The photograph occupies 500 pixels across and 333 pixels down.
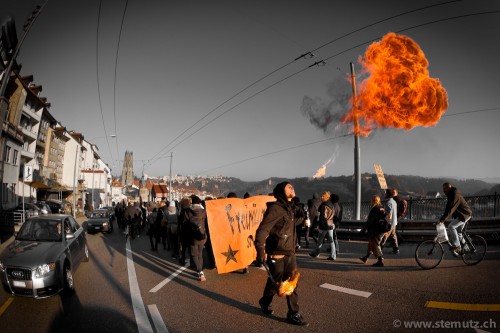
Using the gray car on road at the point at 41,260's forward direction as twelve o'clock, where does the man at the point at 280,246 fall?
The man is roughly at 9 o'clock from the gray car on road.

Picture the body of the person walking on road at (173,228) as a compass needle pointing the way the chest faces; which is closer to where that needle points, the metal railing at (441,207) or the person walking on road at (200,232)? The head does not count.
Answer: the metal railing

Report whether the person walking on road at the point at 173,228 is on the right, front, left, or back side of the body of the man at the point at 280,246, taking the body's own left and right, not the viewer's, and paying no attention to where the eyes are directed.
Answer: back

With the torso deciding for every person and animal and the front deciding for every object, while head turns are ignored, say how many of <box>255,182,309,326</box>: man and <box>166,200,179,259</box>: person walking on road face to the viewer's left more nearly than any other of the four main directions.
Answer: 0

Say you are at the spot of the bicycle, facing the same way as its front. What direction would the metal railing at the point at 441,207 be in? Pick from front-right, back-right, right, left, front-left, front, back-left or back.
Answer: right

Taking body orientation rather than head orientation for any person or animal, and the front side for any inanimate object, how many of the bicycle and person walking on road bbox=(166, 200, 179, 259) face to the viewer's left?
1

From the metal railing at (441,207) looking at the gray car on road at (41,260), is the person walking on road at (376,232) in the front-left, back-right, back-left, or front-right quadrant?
front-left

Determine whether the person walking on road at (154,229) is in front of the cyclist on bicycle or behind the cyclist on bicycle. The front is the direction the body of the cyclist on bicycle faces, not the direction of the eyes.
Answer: in front

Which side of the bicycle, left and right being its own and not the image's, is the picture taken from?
left

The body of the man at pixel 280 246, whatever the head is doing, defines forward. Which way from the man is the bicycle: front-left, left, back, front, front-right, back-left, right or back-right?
left

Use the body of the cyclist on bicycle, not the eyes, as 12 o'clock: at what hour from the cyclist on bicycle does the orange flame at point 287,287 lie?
The orange flame is roughly at 10 o'clock from the cyclist on bicycle.

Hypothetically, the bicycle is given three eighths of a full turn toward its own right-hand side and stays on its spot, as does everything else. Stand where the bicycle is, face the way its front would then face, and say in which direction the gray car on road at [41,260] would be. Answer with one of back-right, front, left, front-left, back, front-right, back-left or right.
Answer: back

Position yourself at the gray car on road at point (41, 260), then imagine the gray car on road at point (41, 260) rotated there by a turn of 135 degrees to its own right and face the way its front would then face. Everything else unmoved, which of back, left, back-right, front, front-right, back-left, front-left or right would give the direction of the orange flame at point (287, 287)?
back-right

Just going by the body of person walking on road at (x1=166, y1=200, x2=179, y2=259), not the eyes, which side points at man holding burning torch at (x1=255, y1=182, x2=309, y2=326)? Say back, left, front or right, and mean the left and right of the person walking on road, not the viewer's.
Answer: back

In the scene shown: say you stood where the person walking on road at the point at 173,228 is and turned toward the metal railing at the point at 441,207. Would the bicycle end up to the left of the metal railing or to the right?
right

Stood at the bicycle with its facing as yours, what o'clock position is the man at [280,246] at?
The man is roughly at 10 o'clock from the bicycle.

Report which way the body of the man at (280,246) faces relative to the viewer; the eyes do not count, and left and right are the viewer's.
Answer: facing the viewer and to the right of the viewer
